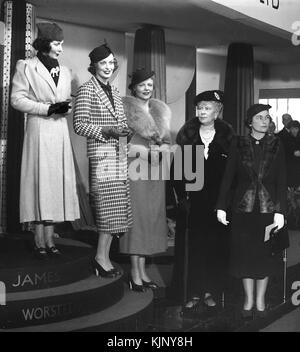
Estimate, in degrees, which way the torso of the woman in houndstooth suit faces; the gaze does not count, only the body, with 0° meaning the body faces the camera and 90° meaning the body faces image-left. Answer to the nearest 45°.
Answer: approximately 315°

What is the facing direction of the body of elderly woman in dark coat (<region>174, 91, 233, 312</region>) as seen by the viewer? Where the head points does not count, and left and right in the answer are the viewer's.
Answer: facing the viewer

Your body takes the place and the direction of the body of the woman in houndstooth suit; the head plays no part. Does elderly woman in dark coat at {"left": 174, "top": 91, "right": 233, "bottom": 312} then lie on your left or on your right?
on your left

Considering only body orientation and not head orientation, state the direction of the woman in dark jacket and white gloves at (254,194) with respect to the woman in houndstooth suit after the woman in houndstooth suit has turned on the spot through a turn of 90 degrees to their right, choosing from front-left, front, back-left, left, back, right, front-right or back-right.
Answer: back-left

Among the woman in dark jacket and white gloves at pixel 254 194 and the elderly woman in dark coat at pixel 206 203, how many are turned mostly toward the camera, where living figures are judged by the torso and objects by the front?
2

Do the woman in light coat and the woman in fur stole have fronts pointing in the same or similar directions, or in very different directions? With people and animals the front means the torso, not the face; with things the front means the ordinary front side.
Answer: same or similar directions
